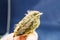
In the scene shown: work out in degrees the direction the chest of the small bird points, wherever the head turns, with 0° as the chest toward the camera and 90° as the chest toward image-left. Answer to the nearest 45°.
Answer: approximately 270°
